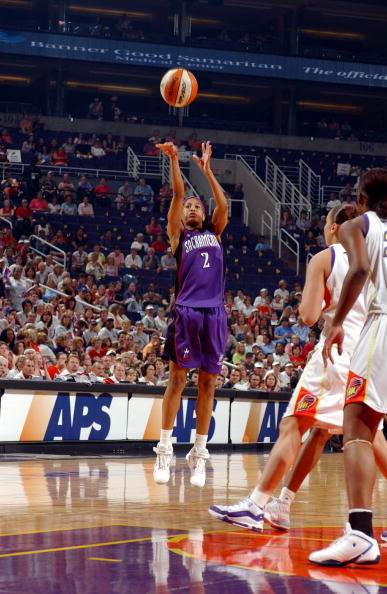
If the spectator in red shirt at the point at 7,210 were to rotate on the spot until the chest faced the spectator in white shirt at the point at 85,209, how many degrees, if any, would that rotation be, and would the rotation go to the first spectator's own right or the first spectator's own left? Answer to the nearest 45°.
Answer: approximately 135° to the first spectator's own left

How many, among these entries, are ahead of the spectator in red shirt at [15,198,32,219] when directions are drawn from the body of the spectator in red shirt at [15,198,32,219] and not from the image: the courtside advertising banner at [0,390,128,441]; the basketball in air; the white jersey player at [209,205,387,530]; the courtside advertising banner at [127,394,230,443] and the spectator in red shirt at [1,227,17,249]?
5

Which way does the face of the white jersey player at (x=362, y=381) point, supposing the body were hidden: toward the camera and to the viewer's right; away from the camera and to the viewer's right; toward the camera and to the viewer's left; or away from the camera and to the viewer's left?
away from the camera and to the viewer's left

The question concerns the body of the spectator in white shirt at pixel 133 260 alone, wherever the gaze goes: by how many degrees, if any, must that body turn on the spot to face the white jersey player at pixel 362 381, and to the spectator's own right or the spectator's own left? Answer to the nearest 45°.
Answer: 0° — they already face them

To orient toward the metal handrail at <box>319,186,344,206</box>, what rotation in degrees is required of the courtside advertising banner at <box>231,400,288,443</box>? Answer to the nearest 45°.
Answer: approximately 180°

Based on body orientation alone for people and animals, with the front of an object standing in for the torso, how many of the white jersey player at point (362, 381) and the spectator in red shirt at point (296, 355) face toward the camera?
1

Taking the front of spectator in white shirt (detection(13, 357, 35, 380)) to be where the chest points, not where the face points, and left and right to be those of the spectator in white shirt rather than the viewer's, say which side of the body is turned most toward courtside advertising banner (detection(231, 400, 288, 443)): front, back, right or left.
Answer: left

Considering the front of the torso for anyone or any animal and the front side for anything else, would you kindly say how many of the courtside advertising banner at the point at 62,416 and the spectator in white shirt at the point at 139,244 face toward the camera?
2

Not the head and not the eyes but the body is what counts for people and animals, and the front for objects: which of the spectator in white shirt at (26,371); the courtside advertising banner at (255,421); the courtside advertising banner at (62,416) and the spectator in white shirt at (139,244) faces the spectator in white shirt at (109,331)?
the spectator in white shirt at (139,244)

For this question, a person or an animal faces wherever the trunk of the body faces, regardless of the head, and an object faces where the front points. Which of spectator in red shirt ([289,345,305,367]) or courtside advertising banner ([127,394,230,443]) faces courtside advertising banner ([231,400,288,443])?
the spectator in red shirt

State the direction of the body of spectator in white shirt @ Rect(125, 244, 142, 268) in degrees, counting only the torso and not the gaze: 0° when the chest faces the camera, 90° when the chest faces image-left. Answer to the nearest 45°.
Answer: approximately 0°

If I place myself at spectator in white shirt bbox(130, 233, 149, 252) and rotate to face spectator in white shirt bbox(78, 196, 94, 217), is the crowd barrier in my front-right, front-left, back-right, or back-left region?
back-left

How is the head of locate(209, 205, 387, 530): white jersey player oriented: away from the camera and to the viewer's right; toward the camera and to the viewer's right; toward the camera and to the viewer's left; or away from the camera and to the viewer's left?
away from the camera and to the viewer's left
